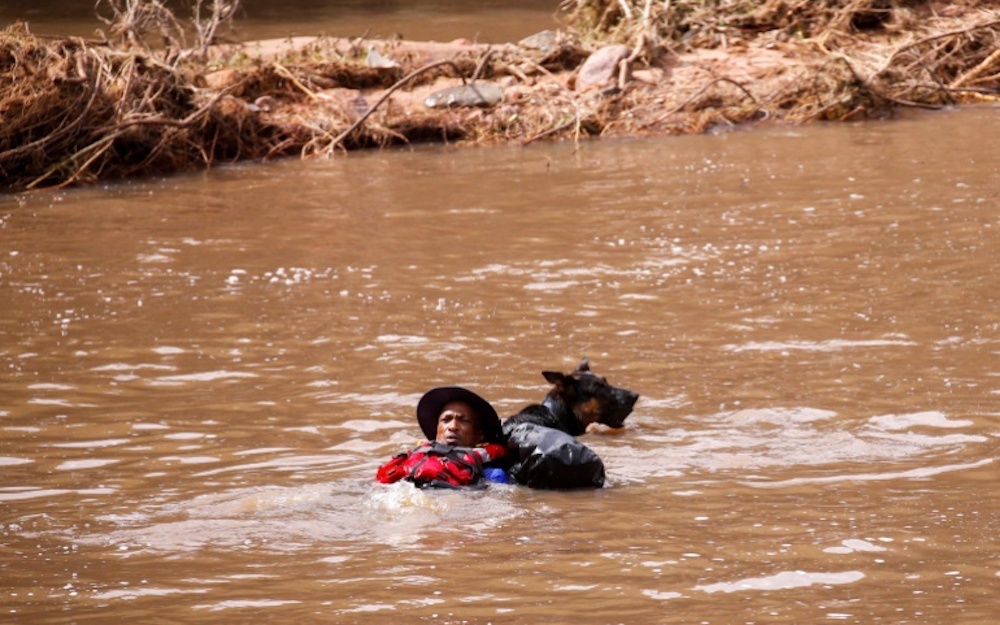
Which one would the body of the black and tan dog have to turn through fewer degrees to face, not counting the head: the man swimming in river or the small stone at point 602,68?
the small stone

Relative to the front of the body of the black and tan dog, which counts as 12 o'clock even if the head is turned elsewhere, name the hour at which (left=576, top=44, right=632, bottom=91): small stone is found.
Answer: The small stone is roughly at 9 o'clock from the black and tan dog.

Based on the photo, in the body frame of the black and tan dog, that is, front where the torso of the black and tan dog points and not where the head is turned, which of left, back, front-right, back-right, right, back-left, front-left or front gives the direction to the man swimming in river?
back-right

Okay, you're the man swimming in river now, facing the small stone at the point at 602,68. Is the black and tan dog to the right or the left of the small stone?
right

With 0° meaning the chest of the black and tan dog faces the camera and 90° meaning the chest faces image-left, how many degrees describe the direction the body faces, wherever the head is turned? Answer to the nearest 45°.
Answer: approximately 270°
